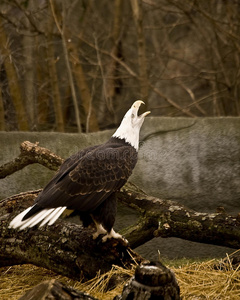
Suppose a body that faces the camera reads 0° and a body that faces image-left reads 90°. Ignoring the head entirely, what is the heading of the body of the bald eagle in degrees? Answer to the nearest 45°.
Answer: approximately 270°

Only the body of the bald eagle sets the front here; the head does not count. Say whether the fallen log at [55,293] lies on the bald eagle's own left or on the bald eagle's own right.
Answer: on the bald eagle's own right

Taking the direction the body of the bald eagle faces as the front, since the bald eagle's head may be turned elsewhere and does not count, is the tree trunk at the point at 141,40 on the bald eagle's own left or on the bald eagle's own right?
on the bald eagle's own left

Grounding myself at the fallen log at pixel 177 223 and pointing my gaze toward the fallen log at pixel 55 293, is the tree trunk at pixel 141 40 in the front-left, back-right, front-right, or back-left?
back-right
